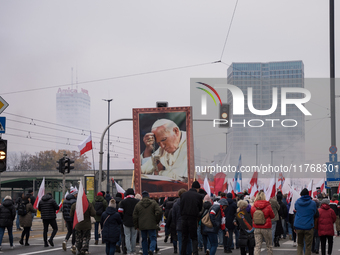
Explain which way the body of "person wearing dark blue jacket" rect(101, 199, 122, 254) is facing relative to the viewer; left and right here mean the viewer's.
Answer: facing away from the viewer

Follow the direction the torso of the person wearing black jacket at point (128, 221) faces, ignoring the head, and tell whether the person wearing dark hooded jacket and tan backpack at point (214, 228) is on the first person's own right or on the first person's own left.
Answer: on the first person's own right

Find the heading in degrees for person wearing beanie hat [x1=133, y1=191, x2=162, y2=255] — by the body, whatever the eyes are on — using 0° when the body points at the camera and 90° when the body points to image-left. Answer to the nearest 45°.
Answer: approximately 180°

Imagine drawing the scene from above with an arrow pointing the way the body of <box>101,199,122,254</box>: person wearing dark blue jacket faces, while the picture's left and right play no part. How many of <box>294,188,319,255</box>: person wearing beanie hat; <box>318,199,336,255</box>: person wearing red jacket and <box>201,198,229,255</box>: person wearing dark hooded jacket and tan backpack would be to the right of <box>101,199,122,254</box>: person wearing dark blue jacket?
3

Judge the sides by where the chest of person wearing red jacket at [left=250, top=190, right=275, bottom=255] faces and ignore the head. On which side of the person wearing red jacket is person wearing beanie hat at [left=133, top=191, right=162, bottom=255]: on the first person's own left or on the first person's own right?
on the first person's own left

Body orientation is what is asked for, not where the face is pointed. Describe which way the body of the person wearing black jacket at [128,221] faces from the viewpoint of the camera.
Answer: away from the camera

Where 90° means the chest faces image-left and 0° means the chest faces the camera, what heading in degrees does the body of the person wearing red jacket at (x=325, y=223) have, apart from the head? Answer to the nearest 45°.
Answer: approximately 180°

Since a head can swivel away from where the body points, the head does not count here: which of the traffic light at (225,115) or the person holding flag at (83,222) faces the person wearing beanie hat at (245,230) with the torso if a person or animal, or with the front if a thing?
the traffic light

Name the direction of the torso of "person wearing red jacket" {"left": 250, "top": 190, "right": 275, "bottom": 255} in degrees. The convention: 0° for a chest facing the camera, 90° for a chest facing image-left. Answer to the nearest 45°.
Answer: approximately 180°

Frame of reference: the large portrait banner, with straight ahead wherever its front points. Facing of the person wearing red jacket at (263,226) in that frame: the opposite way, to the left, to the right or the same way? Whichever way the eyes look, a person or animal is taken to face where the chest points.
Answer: the opposite way

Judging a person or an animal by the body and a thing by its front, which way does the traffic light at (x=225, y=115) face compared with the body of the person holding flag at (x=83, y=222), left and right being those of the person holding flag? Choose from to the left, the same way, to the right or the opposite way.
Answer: the opposite way

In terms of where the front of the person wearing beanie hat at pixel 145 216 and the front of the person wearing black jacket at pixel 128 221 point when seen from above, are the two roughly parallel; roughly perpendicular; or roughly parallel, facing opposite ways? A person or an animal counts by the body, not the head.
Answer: roughly parallel

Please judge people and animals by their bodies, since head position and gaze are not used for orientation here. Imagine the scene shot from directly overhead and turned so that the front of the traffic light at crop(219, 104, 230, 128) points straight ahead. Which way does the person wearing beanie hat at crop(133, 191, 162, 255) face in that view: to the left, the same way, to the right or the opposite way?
the opposite way
